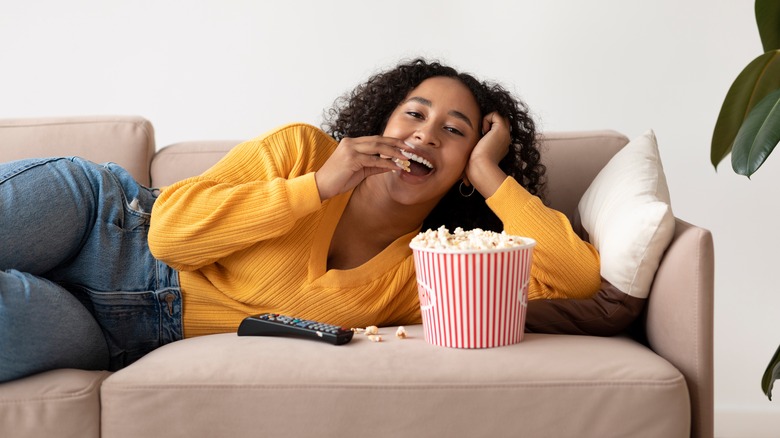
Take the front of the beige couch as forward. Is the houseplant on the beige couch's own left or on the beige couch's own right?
on the beige couch's own left

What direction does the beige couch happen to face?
toward the camera
